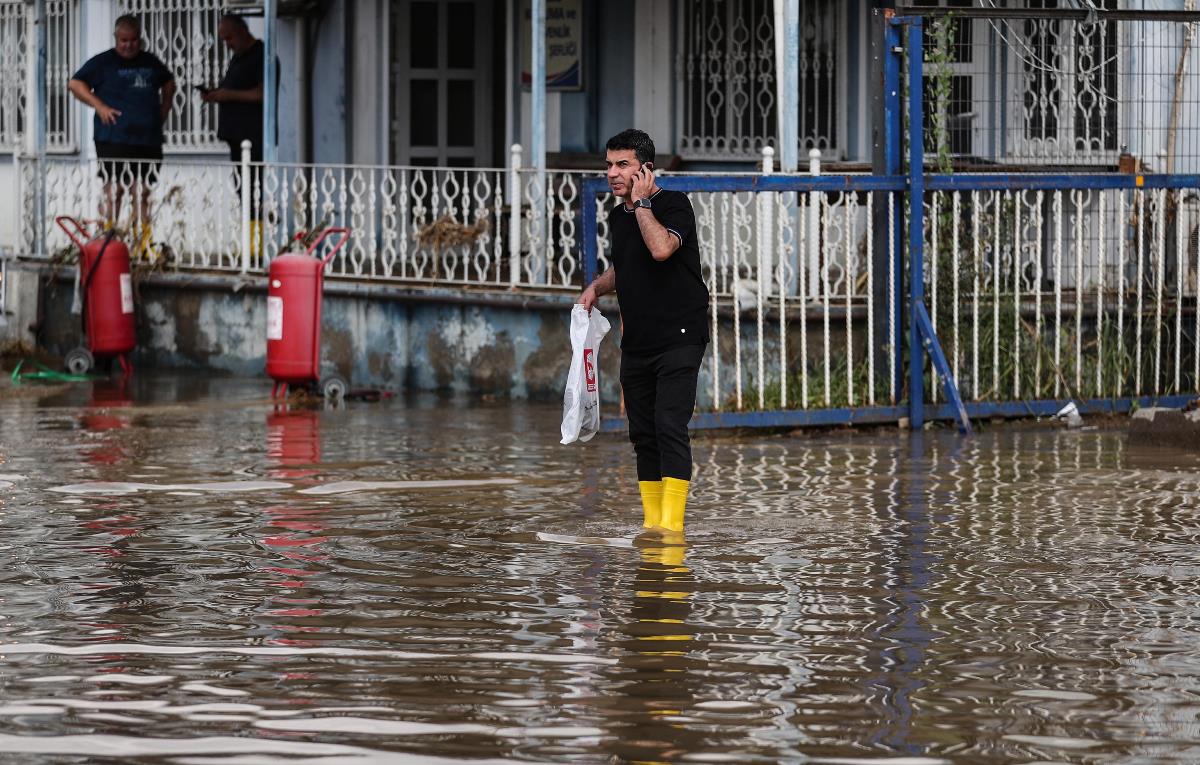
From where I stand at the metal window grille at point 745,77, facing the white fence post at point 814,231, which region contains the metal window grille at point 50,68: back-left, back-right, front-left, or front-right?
back-right

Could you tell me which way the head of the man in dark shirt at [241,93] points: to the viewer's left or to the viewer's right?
to the viewer's left

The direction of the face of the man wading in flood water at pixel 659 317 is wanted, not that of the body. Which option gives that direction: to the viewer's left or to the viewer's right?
to the viewer's left

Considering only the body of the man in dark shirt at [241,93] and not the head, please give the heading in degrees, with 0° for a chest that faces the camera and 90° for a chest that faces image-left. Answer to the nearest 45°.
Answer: approximately 90°

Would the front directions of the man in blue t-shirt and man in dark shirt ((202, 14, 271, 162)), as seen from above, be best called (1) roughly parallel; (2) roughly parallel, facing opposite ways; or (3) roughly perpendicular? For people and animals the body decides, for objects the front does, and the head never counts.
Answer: roughly perpendicular

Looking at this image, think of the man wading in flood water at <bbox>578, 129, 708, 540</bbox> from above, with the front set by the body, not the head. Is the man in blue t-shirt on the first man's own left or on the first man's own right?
on the first man's own right

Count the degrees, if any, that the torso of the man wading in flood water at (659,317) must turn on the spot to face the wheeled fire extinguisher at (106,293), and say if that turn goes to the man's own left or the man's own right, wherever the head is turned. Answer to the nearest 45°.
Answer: approximately 90° to the man's own right

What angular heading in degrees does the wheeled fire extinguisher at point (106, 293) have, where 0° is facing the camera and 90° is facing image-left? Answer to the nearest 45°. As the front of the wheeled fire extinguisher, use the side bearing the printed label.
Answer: approximately 270°
